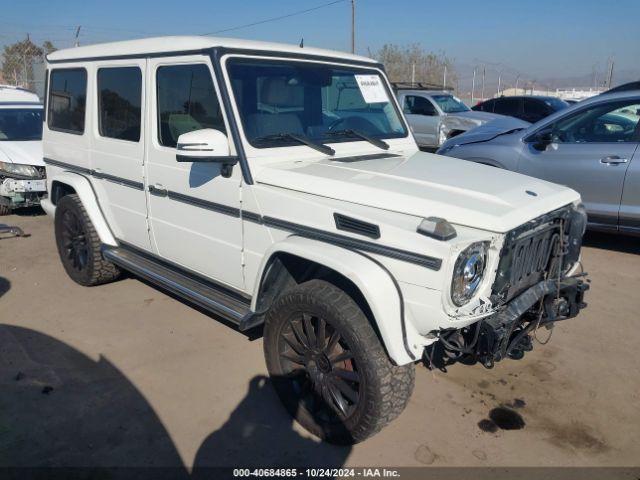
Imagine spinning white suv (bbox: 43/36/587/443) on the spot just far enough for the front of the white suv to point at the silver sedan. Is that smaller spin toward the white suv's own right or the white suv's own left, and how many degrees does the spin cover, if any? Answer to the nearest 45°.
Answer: approximately 90° to the white suv's own left

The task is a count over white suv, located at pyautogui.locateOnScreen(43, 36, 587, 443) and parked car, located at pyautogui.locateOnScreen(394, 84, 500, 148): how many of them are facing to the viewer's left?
0

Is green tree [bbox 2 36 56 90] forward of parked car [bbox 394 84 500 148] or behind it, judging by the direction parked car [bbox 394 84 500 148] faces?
behind

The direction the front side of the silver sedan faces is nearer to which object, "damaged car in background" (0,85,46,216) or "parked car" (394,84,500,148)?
the damaged car in background

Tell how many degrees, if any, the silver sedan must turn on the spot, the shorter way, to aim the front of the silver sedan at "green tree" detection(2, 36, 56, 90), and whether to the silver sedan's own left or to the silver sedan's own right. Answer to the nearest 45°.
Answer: approximately 45° to the silver sedan's own right

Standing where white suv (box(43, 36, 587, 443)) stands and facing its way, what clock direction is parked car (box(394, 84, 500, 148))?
The parked car is roughly at 8 o'clock from the white suv.

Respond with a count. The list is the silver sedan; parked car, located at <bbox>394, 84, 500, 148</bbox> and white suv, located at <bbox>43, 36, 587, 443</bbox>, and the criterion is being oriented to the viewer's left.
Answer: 1

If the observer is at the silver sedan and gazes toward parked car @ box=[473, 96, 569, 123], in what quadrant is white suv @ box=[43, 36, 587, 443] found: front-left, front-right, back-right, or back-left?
back-left

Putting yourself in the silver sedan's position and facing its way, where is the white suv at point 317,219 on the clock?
The white suv is roughly at 10 o'clock from the silver sedan.

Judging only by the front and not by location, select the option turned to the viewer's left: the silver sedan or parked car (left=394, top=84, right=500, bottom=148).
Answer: the silver sedan

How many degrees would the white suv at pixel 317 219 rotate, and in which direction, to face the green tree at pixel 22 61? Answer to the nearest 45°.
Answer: approximately 180°

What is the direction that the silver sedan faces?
to the viewer's left

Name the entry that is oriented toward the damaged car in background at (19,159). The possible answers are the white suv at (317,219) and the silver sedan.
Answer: the silver sedan

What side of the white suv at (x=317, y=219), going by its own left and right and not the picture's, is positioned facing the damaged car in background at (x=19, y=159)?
back

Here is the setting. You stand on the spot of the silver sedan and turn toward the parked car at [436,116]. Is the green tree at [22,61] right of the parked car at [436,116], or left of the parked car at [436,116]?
left

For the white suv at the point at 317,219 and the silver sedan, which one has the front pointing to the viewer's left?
the silver sedan

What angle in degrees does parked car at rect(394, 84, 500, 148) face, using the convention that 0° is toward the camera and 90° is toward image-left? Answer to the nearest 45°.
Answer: approximately 315°
